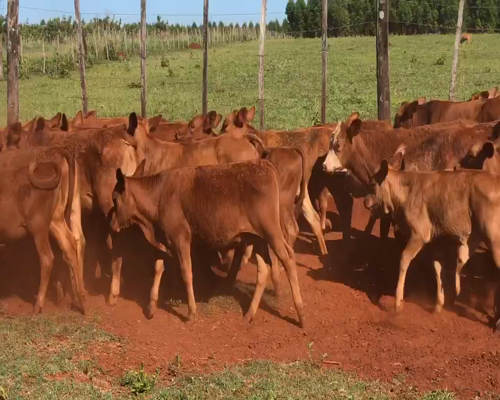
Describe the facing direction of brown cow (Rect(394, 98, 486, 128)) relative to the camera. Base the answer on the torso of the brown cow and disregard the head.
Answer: to the viewer's left

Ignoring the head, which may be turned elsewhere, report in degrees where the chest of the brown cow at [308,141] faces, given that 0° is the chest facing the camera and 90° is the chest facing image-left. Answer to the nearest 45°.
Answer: approximately 90°

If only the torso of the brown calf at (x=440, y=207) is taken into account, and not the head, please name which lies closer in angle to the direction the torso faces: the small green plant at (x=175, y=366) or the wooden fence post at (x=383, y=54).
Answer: the small green plant

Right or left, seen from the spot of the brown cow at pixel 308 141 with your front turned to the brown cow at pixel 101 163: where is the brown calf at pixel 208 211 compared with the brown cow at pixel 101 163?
left

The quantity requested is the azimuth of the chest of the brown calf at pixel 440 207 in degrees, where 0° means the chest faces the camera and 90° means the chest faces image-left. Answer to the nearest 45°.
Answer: approximately 90°

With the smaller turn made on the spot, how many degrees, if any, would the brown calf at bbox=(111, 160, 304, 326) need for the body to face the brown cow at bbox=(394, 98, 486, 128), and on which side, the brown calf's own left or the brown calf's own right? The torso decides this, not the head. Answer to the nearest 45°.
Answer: approximately 135° to the brown calf's own right

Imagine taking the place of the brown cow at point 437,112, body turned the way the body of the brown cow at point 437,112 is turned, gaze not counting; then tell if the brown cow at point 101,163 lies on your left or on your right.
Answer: on your left

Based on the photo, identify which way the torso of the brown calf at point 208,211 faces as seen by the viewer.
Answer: to the viewer's left
